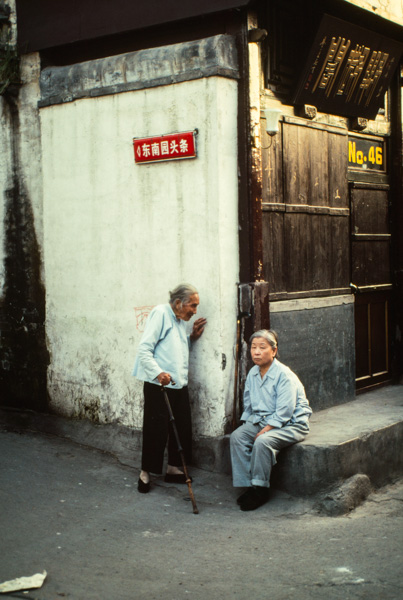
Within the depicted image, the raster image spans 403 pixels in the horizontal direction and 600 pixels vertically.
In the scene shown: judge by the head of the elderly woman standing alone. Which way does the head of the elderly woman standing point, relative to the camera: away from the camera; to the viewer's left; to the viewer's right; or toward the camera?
to the viewer's right

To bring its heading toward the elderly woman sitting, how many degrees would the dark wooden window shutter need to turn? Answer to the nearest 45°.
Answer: approximately 45° to its right

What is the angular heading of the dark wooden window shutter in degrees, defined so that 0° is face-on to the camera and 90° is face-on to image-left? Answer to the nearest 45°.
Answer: approximately 315°

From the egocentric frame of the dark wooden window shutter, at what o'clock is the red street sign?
The red street sign is roughly at 3 o'clock from the dark wooden window shutter.

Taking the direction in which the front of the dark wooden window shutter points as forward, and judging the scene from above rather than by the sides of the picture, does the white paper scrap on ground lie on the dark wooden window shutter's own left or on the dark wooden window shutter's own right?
on the dark wooden window shutter's own right

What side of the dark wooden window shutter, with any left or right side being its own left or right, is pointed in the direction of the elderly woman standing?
right

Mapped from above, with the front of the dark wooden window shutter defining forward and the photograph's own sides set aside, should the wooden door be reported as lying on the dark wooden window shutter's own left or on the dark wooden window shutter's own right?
on the dark wooden window shutter's own left

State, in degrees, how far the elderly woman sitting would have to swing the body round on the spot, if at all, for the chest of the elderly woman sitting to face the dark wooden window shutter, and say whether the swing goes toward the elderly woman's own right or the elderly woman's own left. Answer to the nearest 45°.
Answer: approximately 135° to the elderly woman's own right

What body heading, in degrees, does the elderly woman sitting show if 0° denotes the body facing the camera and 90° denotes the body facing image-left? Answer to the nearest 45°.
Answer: approximately 45°

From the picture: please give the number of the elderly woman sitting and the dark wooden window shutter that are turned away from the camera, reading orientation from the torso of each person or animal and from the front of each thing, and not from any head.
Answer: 0
